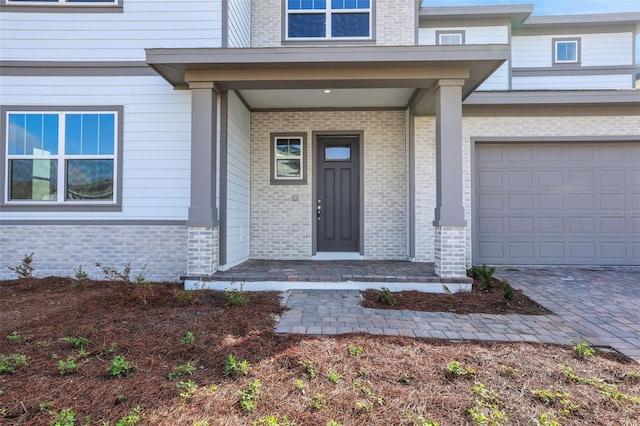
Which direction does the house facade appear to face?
toward the camera

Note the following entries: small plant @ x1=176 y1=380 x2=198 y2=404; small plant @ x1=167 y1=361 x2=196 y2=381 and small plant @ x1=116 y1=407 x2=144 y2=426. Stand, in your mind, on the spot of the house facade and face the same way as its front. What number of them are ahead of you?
3

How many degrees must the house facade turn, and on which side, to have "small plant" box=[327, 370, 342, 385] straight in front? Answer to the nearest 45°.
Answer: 0° — it already faces it

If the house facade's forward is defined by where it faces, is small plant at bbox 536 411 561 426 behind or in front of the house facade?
in front

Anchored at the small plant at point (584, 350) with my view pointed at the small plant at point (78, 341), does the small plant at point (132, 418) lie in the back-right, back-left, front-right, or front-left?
front-left

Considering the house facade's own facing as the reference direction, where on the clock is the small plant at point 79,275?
The small plant is roughly at 3 o'clock from the house facade.

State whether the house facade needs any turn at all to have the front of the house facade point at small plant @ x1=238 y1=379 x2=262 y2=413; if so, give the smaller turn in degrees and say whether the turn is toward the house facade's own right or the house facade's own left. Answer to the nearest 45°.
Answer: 0° — it already faces it

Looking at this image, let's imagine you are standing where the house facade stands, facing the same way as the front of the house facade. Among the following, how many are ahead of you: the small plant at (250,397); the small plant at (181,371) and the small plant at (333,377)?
3

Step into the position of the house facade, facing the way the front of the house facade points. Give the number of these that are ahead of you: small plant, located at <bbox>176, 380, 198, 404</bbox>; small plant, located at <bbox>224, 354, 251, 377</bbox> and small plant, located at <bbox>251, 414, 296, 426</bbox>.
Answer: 3

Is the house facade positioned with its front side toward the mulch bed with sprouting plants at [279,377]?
yes

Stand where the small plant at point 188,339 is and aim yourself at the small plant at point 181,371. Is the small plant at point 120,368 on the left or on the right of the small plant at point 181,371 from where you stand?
right

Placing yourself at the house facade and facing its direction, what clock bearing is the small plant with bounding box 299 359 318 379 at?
The small plant is roughly at 12 o'clock from the house facade.

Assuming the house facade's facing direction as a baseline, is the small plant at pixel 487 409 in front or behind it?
in front

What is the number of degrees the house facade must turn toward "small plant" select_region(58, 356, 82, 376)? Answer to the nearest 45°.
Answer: approximately 45° to its right

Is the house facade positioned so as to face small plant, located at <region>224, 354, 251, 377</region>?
yes

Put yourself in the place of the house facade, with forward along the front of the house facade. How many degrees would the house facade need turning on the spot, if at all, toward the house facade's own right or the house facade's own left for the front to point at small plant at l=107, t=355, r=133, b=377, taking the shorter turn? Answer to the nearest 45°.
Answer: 0° — it already faces it

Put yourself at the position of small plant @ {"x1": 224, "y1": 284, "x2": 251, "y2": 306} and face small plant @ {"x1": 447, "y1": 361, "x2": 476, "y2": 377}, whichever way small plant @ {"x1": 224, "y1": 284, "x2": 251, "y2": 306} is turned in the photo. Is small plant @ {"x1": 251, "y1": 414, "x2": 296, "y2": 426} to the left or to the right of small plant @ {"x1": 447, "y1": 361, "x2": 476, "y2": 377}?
right

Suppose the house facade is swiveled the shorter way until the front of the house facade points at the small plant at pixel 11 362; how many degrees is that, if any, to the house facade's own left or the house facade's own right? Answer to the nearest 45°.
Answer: approximately 45° to the house facade's own right

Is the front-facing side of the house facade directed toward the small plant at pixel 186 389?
yes
